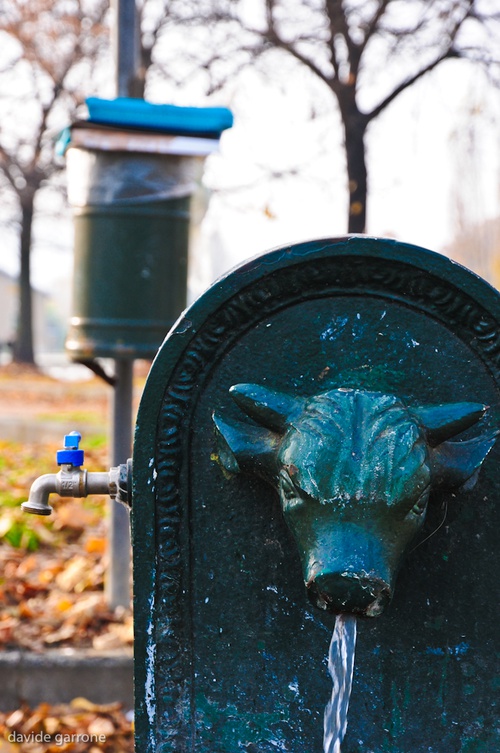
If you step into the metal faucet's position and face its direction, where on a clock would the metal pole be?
The metal pole is roughly at 3 o'clock from the metal faucet.

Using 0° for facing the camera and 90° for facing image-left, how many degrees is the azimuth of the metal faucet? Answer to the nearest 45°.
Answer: approximately 90°
